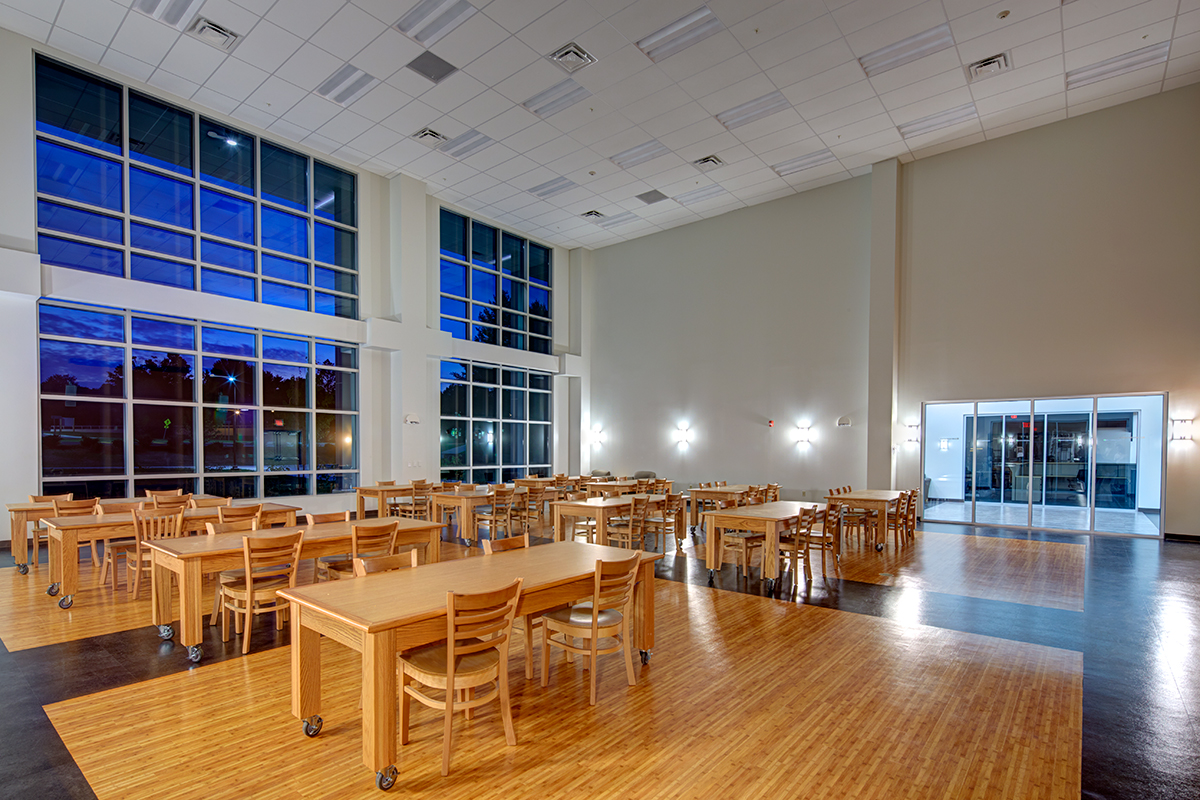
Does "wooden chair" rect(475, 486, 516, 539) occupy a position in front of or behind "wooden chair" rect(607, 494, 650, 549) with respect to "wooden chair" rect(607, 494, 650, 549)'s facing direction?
in front

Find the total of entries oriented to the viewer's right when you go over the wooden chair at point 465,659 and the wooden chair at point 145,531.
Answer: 0

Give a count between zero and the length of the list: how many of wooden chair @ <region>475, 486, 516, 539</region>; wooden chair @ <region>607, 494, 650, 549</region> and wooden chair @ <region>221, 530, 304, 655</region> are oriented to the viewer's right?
0

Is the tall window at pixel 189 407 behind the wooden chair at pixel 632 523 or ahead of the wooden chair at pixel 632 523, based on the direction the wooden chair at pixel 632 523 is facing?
ahead

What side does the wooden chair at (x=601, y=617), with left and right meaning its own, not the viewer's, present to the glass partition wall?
right

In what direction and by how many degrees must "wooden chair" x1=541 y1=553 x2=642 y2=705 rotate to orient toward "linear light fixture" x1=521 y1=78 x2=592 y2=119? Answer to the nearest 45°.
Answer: approximately 45° to its right

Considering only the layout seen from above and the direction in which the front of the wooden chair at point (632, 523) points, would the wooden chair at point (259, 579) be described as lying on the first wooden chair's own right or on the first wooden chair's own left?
on the first wooden chair's own left

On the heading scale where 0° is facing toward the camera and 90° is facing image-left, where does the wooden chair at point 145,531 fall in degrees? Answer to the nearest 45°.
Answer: approximately 135°

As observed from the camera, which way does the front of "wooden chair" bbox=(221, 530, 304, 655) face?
facing away from the viewer and to the left of the viewer

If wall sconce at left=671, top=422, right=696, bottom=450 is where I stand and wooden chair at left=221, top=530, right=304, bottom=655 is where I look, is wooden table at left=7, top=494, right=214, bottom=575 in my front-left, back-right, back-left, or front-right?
front-right
